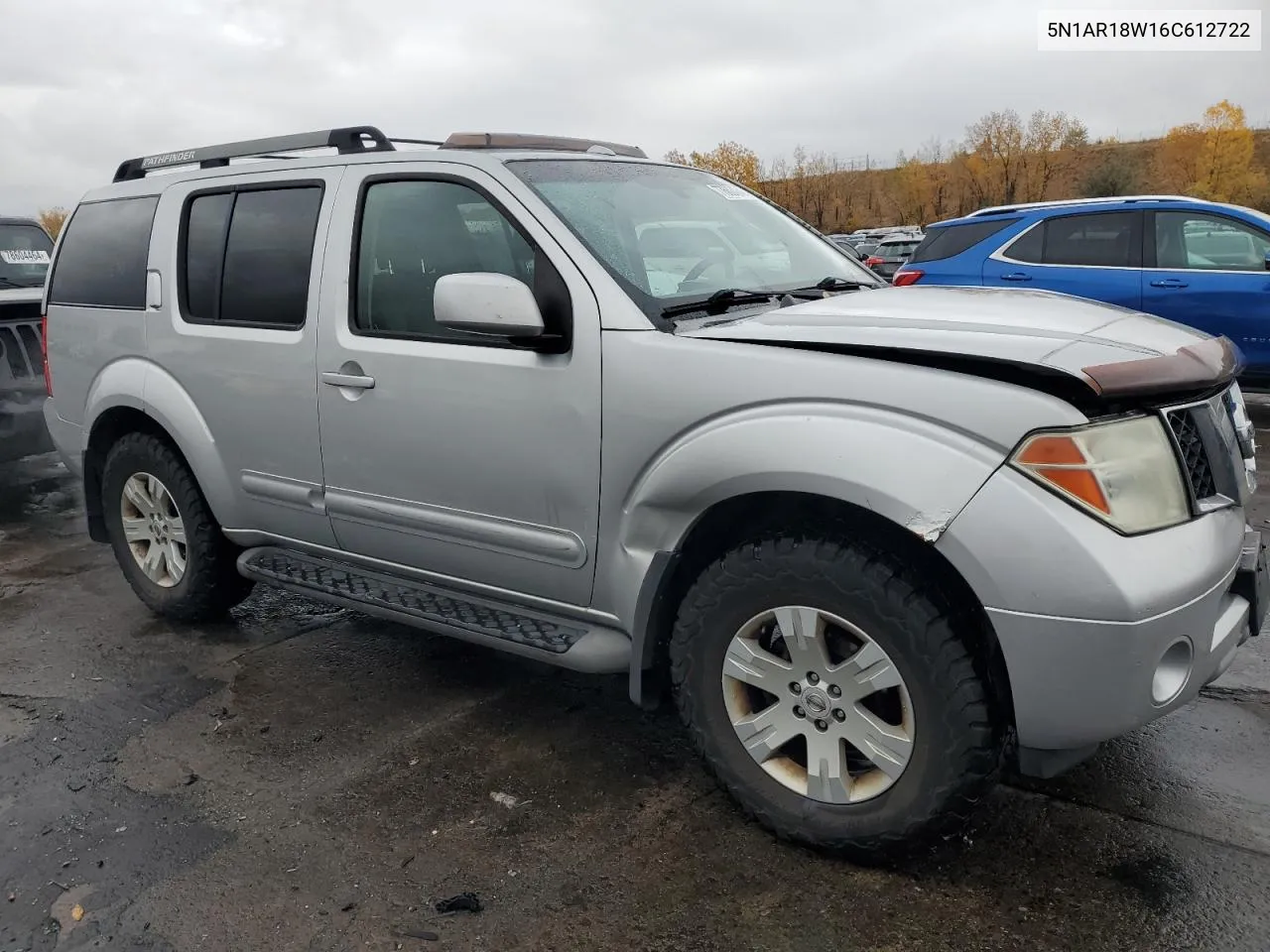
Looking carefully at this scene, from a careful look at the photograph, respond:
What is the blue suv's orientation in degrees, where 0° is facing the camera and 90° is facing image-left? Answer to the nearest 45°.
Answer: approximately 270°

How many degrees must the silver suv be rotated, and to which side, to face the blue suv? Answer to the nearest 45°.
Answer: approximately 90° to its left

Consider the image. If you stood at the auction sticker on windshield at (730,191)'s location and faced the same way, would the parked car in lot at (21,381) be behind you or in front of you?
behind

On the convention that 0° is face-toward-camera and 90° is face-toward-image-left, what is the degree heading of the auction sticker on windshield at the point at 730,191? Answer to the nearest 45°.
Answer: approximately 315°

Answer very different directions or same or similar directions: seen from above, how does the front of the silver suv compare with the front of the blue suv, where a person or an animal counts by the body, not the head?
same or similar directions

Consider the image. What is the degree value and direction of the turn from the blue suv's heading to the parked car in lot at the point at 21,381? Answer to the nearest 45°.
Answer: approximately 135° to its right

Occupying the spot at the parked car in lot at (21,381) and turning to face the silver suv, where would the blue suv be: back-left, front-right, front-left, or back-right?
front-left

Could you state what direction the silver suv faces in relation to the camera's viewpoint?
facing the viewer and to the right of the viewer

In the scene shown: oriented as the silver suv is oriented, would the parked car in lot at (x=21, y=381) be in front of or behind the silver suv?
behind
